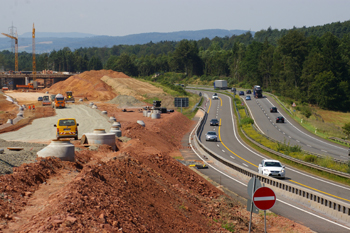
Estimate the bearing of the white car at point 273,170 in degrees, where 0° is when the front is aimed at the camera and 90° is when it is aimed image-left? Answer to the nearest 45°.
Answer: approximately 315°

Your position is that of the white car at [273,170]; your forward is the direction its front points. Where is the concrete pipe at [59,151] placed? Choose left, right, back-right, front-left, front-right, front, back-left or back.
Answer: right

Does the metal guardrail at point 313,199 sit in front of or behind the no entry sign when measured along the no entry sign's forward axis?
behind

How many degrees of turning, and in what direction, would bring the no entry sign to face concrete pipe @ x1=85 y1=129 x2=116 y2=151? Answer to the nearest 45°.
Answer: approximately 135° to its right

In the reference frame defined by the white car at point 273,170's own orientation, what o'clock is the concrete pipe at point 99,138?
The concrete pipe is roughly at 4 o'clock from the white car.

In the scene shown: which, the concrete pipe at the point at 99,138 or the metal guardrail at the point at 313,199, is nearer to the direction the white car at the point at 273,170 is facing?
the metal guardrail

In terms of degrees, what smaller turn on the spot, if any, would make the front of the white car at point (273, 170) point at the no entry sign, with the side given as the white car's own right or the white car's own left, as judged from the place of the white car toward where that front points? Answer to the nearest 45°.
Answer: approximately 45° to the white car's own right

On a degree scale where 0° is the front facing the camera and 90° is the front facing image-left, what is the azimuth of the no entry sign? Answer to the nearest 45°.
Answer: approximately 0°

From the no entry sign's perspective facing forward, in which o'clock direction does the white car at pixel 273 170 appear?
The white car is roughly at 6 o'clock from the no entry sign.
